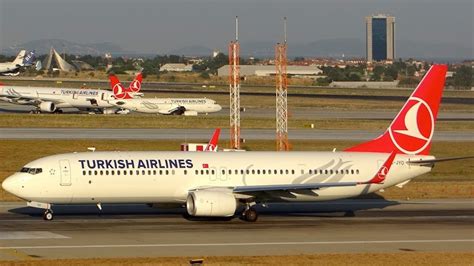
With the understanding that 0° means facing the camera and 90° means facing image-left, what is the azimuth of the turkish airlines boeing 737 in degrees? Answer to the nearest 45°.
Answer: approximately 90°
